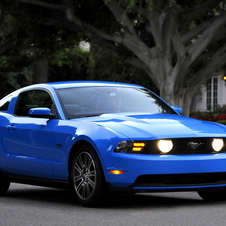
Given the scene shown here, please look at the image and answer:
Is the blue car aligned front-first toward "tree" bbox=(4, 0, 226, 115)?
no

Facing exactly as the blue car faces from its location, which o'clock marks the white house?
The white house is roughly at 8 o'clock from the blue car.

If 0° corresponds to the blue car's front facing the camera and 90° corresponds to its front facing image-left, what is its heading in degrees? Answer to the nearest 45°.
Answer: approximately 315°
